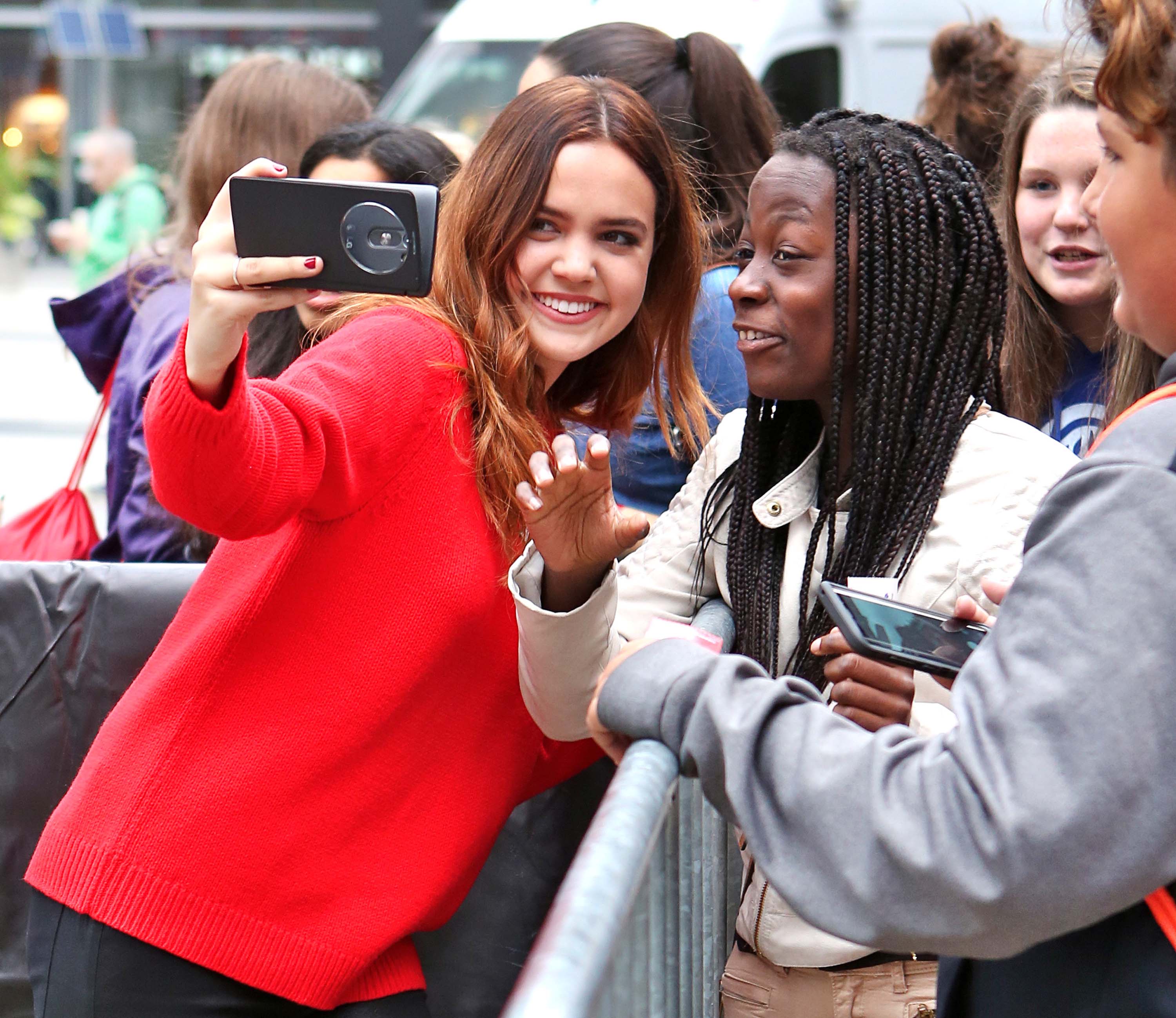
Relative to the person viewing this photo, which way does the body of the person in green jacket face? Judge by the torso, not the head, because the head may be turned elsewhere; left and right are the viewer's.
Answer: facing to the left of the viewer

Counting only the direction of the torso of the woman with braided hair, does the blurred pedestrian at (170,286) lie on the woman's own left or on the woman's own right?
on the woman's own right

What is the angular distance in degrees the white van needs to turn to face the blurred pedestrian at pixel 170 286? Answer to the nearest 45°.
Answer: approximately 45° to its left

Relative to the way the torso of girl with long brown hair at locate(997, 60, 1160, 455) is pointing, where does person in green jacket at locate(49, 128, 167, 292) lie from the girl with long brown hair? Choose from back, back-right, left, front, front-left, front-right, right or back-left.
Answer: back-right

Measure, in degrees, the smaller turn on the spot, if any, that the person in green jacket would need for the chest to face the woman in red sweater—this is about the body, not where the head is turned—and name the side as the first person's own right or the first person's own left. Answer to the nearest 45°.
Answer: approximately 90° to the first person's own left

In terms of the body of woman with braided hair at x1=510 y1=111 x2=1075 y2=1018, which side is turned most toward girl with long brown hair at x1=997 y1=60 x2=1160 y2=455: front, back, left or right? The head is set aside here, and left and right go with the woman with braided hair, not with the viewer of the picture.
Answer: back

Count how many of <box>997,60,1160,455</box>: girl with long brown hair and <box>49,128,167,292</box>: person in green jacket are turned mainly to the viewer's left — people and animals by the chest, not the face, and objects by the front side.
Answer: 1

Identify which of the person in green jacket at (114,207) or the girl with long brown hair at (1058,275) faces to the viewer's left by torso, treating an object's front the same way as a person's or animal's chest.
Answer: the person in green jacket

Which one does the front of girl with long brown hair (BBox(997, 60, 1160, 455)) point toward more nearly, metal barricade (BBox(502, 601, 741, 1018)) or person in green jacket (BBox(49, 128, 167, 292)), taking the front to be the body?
the metal barricade
